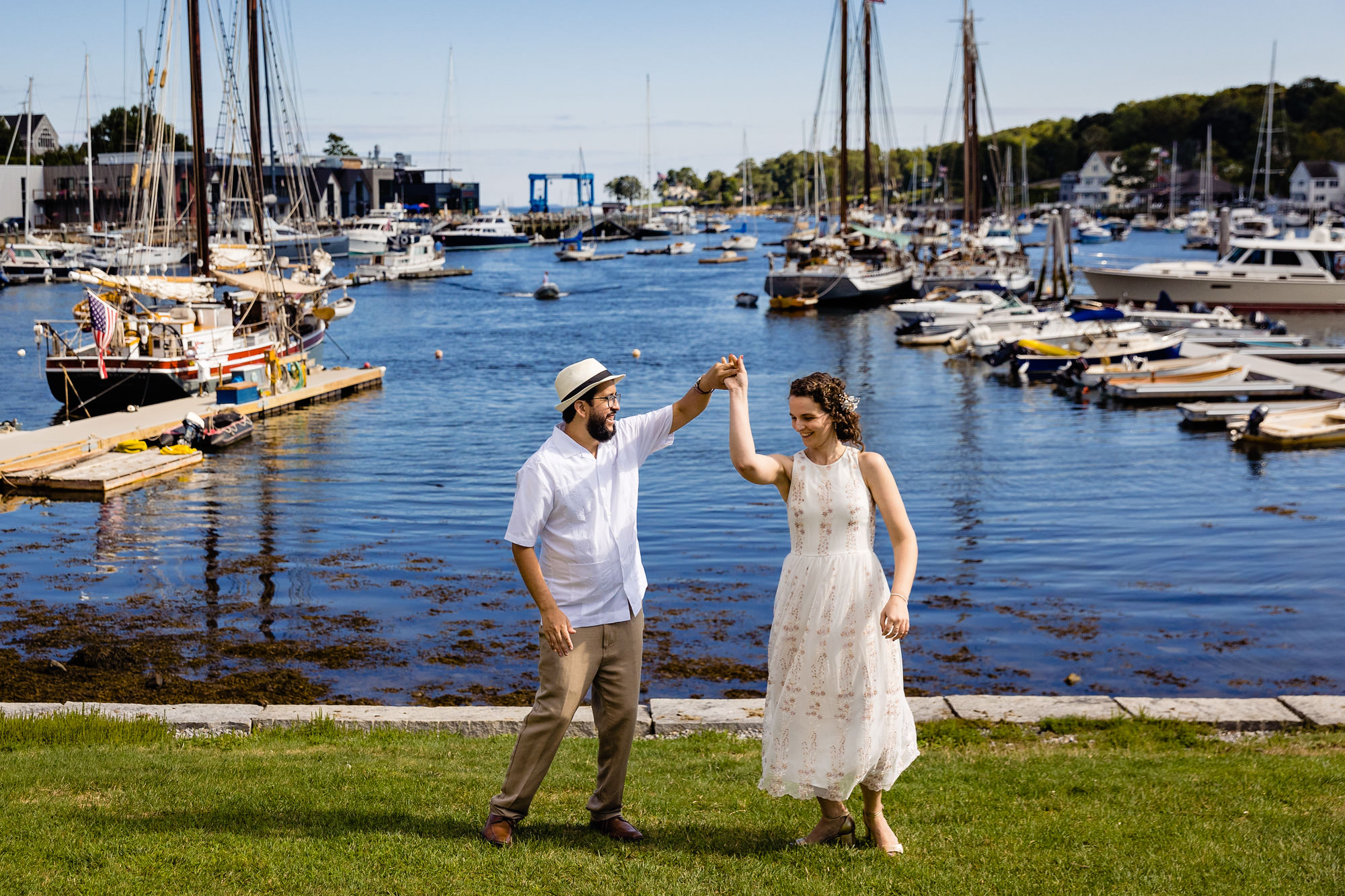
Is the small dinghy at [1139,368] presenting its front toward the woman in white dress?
no

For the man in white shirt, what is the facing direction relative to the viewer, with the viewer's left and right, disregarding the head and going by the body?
facing the viewer and to the right of the viewer

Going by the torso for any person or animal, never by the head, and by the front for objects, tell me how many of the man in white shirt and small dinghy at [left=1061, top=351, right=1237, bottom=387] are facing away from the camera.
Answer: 0

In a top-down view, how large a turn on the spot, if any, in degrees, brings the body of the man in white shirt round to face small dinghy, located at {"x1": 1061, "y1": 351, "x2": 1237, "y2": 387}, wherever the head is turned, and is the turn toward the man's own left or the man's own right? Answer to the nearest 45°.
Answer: approximately 90° to the man's own left

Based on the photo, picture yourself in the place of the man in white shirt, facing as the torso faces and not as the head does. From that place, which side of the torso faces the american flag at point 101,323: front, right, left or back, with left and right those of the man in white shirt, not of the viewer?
back

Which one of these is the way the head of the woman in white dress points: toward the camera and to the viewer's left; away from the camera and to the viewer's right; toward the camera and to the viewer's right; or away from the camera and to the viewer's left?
toward the camera and to the viewer's left

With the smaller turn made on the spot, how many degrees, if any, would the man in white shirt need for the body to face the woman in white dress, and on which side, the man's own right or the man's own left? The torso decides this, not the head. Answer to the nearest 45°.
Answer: approximately 45° to the man's own left

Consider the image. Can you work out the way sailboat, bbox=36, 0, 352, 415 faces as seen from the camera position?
facing away from the viewer and to the right of the viewer
